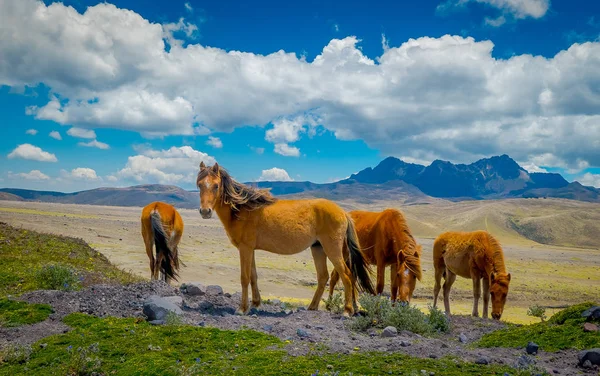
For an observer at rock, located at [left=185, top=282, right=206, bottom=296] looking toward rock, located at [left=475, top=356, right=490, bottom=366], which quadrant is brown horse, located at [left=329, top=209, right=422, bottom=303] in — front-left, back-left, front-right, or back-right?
front-left

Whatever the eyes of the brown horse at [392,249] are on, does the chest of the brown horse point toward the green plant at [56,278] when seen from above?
no

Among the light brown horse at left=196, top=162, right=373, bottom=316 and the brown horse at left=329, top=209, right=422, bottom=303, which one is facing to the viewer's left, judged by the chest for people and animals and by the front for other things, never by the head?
the light brown horse

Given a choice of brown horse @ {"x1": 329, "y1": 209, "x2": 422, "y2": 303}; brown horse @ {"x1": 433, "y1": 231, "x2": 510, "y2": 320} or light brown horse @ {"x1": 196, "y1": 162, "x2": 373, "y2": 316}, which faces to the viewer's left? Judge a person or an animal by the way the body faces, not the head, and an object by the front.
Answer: the light brown horse

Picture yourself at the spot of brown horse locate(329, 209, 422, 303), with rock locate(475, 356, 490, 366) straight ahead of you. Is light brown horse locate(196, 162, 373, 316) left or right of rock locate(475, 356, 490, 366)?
right

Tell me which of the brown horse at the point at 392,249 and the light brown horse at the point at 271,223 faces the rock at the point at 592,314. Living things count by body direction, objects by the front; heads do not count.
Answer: the brown horse

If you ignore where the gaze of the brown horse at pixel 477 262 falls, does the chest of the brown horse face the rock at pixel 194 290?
no

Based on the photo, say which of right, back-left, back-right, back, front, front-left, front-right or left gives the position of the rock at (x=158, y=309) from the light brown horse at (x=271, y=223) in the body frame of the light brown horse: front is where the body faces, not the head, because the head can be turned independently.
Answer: front-left

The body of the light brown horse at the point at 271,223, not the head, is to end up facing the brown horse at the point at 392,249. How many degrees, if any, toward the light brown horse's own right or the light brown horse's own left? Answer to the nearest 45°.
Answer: approximately 135° to the light brown horse's own right

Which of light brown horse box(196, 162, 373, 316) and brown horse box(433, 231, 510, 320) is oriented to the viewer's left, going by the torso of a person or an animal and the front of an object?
the light brown horse

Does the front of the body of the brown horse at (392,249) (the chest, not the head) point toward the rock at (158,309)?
no

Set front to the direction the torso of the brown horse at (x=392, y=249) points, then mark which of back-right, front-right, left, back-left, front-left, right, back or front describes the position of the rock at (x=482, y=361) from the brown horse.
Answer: front-right

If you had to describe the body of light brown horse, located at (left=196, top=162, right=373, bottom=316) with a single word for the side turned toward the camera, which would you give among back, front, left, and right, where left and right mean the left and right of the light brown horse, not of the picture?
left

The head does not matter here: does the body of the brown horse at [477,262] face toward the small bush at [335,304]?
no

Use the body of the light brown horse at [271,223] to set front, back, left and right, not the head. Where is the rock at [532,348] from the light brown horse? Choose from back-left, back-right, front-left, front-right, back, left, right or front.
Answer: back-left

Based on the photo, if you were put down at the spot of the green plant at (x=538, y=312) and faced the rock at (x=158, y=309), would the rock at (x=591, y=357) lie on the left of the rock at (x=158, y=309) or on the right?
left

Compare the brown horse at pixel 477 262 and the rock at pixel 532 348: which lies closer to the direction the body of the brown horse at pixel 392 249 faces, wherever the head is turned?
the rock

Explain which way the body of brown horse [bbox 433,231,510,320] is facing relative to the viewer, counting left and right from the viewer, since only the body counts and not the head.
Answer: facing the viewer and to the right of the viewer

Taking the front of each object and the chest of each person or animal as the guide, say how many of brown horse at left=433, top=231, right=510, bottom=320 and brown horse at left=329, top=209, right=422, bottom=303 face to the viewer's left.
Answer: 0
